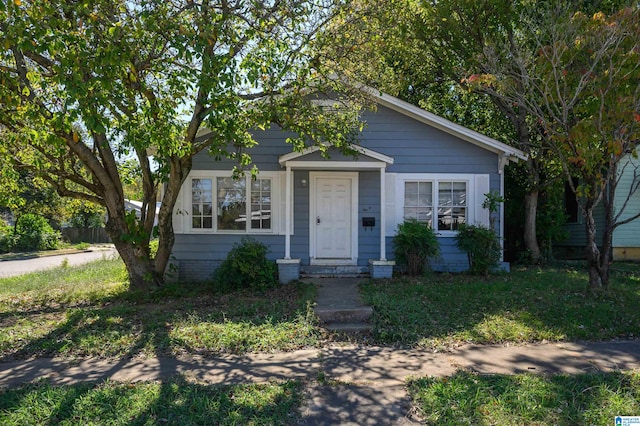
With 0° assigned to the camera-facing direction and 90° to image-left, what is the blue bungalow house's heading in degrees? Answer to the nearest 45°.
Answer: approximately 0°

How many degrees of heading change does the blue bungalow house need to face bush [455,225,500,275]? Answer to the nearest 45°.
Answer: approximately 90° to its left

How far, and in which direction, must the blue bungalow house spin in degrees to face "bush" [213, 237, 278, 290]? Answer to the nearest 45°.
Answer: approximately 45° to its right

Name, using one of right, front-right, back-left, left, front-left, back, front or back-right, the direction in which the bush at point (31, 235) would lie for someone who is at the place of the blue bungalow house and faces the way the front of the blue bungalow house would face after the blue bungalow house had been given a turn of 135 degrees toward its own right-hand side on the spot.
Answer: front

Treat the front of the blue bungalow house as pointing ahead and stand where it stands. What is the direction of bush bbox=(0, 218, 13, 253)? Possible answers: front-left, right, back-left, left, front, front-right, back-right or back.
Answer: back-right
